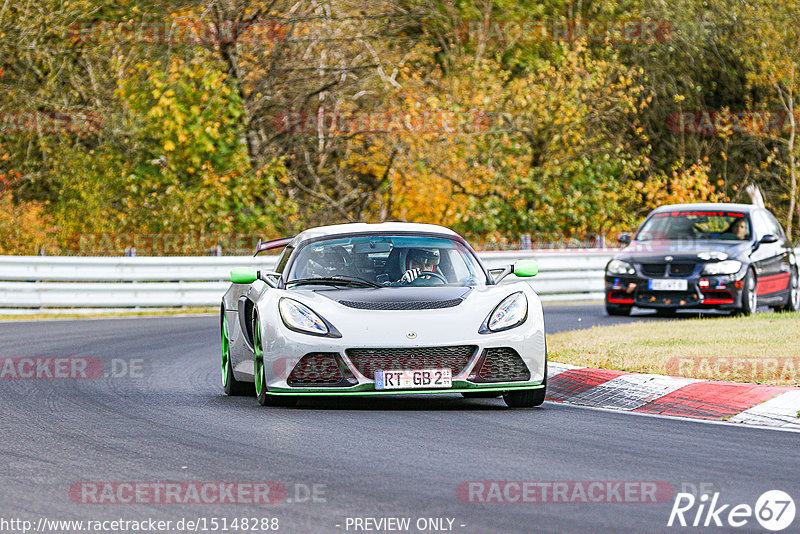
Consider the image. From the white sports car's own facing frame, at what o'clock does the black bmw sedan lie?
The black bmw sedan is roughly at 7 o'clock from the white sports car.

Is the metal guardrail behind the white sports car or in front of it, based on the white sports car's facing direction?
behind

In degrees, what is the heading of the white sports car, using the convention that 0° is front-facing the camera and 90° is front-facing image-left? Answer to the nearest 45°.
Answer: approximately 0°
